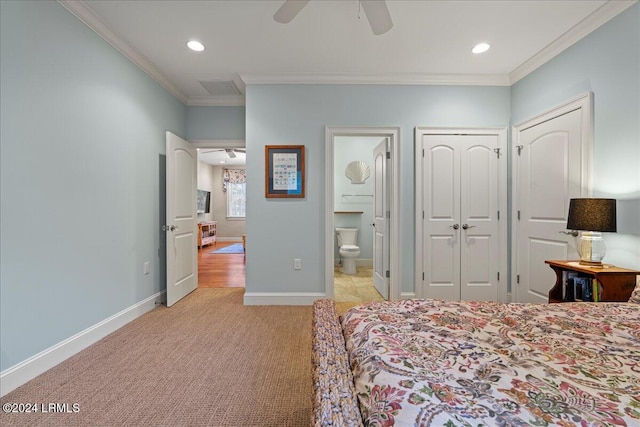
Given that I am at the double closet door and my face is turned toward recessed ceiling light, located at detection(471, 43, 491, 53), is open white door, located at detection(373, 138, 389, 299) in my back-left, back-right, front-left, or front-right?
back-right

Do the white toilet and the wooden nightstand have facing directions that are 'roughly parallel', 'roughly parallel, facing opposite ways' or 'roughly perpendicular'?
roughly perpendicular

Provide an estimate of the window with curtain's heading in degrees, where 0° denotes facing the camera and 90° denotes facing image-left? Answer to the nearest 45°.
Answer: approximately 0°

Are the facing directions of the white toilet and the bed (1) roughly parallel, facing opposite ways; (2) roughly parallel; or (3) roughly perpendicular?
roughly perpendicular

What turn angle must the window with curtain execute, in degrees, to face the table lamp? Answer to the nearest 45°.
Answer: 0° — it already faces it

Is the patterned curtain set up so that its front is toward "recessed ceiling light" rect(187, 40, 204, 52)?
yes

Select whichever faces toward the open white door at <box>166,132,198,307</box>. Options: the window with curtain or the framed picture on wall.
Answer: the window with curtain

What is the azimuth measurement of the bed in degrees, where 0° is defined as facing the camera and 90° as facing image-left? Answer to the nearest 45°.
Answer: approximately 90°
